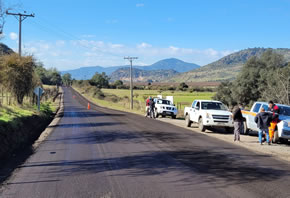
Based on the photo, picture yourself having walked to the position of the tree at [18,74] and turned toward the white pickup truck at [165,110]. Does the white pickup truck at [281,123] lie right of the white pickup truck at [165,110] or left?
right

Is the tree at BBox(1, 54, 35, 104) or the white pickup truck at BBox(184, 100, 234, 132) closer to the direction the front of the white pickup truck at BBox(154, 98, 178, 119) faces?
the white pickup truck

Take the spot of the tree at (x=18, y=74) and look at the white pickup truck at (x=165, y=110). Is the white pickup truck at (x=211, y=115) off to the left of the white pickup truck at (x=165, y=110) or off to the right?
right

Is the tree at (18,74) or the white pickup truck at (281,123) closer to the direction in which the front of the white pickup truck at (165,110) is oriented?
the white pickup truck

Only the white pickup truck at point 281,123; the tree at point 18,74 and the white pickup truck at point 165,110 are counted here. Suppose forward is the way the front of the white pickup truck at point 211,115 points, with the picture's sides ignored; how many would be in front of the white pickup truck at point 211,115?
1
